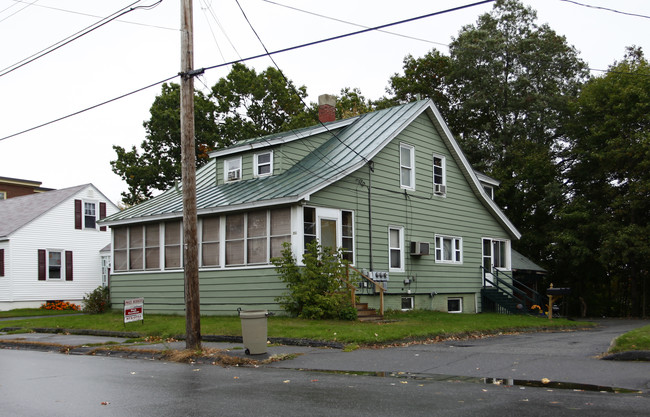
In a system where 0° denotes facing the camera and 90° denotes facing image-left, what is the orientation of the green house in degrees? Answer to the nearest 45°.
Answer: approximately 45°

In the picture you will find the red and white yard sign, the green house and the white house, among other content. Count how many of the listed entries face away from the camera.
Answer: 0

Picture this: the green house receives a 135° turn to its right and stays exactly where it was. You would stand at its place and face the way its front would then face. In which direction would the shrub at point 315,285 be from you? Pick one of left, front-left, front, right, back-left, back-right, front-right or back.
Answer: back

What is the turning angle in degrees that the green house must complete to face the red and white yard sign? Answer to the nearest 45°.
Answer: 0° — it already faces it

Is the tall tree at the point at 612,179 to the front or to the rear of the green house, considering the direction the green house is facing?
to the rear

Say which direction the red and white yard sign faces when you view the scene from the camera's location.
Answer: facing the viewer

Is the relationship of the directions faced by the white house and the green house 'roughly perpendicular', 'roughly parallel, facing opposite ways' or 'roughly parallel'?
roughly parallel

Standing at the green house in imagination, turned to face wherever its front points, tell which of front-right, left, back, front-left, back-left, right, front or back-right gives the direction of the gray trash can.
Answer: front-left

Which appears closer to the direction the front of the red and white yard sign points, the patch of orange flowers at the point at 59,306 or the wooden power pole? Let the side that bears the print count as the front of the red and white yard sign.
the wooden power pole

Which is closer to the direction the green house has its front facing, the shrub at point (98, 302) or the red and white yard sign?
the red and white yard sign

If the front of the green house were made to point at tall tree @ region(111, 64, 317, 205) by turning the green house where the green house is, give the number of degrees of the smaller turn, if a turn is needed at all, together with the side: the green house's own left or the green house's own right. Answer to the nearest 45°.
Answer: approximately 135° to the green house's own right

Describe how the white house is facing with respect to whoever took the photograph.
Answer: facing the viewer and to the left of the viewer
